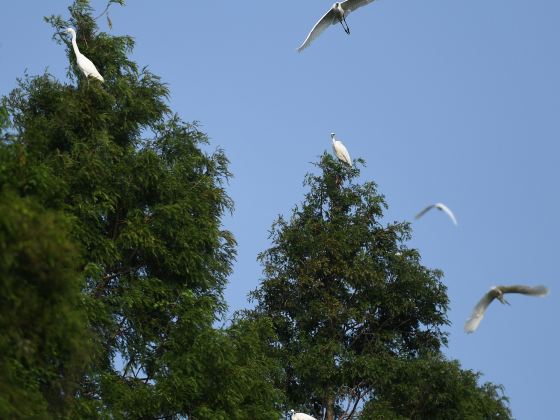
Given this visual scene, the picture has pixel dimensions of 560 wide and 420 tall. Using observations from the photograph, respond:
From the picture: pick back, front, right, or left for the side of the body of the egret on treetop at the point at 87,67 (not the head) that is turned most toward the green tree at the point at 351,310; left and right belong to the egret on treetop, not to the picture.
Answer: back

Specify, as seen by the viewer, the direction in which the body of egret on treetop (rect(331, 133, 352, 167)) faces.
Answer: to the viewer's left

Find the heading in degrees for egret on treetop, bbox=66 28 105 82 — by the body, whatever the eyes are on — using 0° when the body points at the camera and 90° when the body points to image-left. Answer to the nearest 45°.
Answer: approximately 90°

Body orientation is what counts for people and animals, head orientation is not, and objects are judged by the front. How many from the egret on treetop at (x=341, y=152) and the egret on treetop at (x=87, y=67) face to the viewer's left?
2
